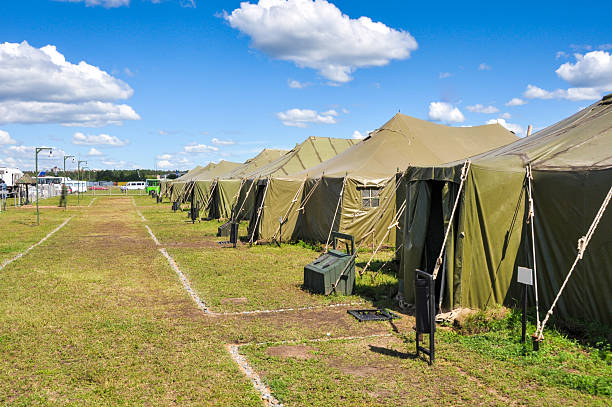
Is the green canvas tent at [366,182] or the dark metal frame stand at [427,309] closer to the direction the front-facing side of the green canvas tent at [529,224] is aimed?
the dark metal frame stand

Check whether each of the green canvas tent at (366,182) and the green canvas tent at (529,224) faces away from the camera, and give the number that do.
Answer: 0

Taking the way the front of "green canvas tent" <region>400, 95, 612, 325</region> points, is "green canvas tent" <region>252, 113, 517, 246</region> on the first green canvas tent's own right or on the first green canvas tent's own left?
on the first green canvas tent's own right

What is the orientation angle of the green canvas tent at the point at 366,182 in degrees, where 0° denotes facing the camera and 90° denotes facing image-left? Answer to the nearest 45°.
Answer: approximately 45°

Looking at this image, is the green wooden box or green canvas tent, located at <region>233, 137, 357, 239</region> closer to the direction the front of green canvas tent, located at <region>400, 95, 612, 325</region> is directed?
the green wooden box

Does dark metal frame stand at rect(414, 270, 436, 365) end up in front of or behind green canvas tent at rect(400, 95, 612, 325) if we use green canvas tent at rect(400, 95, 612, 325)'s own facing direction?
in front

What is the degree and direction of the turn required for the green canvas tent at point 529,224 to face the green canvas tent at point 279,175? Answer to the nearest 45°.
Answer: approximately 90° to its right

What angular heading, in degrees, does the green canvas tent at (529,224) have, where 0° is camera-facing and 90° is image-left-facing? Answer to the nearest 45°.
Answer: approximately 45°

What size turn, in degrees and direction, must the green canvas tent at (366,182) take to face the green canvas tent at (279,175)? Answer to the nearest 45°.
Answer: approximately 90° to its right

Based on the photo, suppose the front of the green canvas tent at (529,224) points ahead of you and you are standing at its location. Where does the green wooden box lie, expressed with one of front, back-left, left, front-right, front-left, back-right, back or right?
front-right
